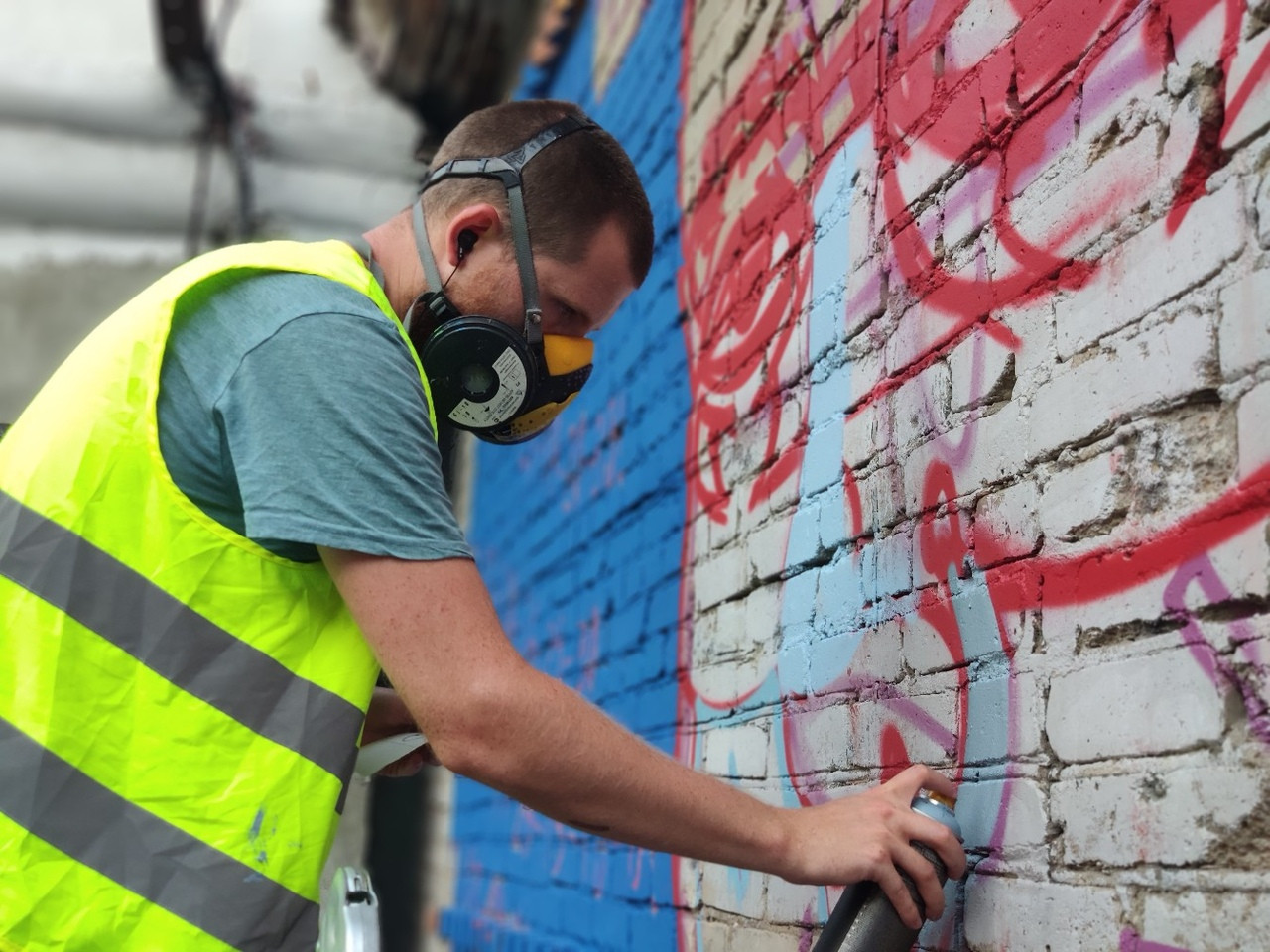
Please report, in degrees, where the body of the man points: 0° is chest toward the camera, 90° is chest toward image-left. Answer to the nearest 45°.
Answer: approximately 270°

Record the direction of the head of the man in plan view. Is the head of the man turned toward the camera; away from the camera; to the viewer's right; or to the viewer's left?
to the viewer's right
